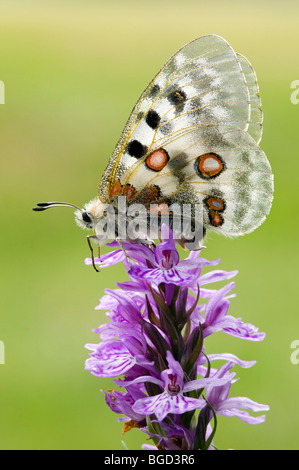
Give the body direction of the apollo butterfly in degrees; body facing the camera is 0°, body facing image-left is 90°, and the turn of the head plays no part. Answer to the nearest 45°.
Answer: approximately 90°
